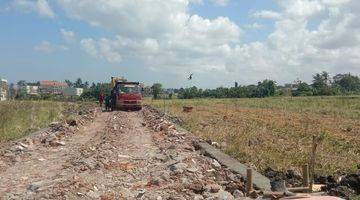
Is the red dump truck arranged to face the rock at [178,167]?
yes

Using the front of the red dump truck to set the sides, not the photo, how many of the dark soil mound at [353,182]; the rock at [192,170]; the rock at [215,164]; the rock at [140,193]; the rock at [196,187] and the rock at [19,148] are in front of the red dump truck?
6

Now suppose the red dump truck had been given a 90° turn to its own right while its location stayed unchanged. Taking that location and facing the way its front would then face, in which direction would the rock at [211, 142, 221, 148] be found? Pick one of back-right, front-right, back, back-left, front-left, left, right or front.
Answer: left

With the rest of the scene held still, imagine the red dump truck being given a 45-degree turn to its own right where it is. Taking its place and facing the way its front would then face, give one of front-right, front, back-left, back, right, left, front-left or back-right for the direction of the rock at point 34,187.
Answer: front-left

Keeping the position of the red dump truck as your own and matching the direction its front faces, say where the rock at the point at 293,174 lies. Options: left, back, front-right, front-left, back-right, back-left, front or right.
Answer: front

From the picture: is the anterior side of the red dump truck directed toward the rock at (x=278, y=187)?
yes

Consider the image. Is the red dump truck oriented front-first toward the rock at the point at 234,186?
yes

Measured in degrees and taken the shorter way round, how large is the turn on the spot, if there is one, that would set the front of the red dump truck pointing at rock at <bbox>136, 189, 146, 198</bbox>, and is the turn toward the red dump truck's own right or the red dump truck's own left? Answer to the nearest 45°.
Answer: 0° — it already faces it

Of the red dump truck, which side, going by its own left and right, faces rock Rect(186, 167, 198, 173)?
front

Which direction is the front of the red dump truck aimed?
toward the camera

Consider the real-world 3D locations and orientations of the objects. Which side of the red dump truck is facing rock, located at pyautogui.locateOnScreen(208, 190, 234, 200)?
front

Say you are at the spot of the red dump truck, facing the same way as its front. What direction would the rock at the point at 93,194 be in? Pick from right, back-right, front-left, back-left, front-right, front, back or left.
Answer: front

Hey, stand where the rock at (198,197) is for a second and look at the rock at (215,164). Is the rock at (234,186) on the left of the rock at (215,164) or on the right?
right

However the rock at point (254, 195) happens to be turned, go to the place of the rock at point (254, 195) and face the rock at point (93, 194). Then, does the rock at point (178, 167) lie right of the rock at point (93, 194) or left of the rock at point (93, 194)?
right

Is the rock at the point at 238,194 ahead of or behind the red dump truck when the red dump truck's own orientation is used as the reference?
ahead

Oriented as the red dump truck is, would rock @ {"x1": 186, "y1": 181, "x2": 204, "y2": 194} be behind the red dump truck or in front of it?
in front

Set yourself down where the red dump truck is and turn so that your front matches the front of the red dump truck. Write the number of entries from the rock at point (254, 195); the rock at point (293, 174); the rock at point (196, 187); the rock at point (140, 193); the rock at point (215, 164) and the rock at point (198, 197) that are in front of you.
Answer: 6
